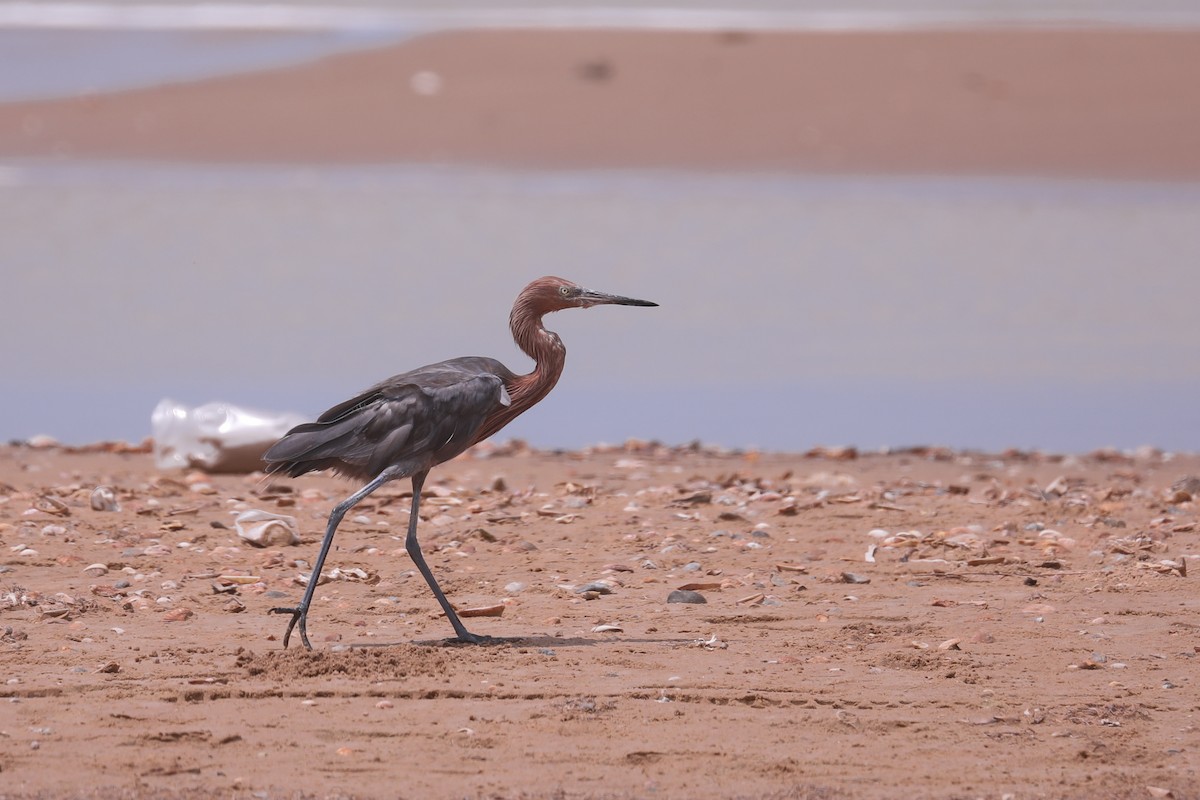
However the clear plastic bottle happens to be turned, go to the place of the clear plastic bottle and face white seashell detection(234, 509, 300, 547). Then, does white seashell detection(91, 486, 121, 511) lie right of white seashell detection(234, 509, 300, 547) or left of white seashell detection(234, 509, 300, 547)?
right

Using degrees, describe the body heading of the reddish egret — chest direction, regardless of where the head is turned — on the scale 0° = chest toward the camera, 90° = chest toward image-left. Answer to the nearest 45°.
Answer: approximately 270°

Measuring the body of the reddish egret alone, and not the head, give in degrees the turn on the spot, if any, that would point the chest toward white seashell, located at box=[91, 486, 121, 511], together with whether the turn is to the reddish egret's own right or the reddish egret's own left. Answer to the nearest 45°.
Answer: approximately 135° to the reddish egret's own left

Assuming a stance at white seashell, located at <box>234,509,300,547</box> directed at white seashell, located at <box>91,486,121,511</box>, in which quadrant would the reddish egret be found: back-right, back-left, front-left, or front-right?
back-left

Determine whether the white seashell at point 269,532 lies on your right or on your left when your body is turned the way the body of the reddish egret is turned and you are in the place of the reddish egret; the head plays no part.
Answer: on your left

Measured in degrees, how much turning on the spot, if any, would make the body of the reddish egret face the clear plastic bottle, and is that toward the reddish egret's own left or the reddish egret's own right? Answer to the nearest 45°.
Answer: approximately 90° to the reddish egret's own left
